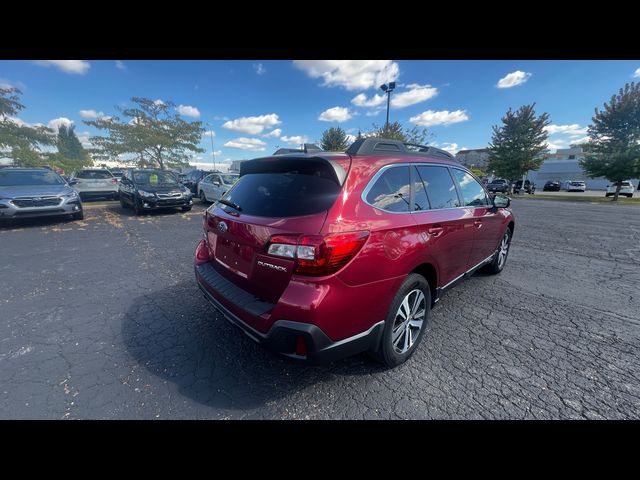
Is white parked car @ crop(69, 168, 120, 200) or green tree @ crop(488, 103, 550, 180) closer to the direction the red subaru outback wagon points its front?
the green tree

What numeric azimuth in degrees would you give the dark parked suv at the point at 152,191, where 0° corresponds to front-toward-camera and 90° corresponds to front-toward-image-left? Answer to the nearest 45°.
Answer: approximately 315°

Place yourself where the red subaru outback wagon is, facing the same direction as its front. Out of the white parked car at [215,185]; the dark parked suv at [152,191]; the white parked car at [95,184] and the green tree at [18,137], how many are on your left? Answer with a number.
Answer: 4

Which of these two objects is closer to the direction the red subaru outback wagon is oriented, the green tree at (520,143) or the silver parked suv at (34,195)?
the green tree

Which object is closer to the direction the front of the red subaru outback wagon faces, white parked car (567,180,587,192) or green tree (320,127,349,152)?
the white parked car

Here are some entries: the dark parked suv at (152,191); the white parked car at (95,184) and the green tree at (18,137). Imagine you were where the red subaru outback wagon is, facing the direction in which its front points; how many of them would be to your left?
3

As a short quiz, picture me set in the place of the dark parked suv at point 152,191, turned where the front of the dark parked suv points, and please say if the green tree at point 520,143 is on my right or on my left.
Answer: on my left

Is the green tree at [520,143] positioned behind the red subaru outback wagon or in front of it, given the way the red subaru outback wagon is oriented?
in front

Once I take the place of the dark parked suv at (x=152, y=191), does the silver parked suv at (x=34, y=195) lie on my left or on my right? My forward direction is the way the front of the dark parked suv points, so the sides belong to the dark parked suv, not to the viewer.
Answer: on my right

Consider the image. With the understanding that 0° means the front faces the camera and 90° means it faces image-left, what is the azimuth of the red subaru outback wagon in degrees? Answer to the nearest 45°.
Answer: approximately 225°

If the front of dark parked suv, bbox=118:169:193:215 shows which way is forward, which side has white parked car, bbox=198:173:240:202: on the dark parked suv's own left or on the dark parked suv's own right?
on the dark parked suv's own left

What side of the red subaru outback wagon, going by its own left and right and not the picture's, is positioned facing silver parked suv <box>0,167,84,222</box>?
left

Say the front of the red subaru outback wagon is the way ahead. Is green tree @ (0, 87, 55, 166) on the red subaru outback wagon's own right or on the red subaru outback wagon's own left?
on the red subaru outback wagon's own left
